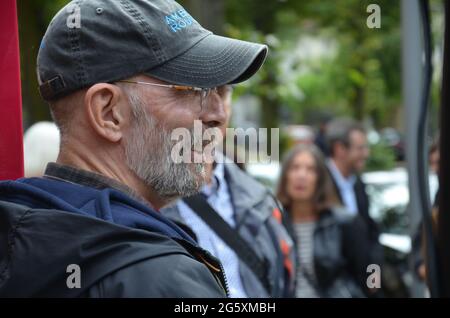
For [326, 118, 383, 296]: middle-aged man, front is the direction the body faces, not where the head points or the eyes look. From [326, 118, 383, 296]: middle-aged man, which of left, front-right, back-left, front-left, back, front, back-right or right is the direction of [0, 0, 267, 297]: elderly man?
front-right

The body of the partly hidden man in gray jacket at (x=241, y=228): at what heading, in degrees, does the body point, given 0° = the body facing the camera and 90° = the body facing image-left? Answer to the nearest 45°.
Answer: approximately 45°

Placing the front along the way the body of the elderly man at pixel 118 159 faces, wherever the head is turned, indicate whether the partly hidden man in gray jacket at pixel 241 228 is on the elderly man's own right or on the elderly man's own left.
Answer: on the elderly man's own left

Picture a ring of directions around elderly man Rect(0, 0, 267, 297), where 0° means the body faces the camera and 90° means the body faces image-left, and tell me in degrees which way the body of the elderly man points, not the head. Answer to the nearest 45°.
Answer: approximately 270°

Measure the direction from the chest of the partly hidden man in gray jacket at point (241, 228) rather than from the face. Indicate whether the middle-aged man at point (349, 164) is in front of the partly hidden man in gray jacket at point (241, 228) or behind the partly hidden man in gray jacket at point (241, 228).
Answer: behind

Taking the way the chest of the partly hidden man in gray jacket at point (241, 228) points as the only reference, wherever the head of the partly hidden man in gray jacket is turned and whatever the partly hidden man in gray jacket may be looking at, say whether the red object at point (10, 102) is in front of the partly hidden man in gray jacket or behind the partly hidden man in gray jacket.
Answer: in front

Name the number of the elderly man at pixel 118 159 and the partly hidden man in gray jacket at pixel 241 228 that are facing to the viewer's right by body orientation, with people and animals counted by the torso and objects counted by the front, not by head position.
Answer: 1

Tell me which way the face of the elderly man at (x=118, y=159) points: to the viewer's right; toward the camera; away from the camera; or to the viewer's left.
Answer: to the viewer's right

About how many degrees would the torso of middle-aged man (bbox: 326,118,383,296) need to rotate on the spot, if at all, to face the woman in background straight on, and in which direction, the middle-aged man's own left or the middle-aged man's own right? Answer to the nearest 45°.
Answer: approximately 45° to the middle-aged man's own right
